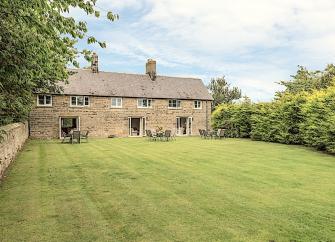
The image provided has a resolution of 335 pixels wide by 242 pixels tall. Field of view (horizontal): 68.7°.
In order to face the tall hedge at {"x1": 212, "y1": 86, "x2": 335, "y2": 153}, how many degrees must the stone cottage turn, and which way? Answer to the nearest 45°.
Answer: approximately 45° to its left

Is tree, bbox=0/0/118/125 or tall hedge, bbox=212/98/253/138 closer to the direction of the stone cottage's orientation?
the tree

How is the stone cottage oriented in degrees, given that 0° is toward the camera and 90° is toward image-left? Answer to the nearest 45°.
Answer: approximately 0°

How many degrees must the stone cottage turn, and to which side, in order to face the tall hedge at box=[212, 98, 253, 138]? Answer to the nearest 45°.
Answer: approximately 45° to its left

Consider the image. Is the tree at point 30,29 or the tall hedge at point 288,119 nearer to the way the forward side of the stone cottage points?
the tree

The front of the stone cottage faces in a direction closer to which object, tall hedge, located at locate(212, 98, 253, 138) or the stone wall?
the stone wall

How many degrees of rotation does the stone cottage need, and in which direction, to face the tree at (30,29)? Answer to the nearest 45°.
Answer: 0° — it already faces it

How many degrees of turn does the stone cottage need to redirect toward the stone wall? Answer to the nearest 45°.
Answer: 0° — it already faces it
